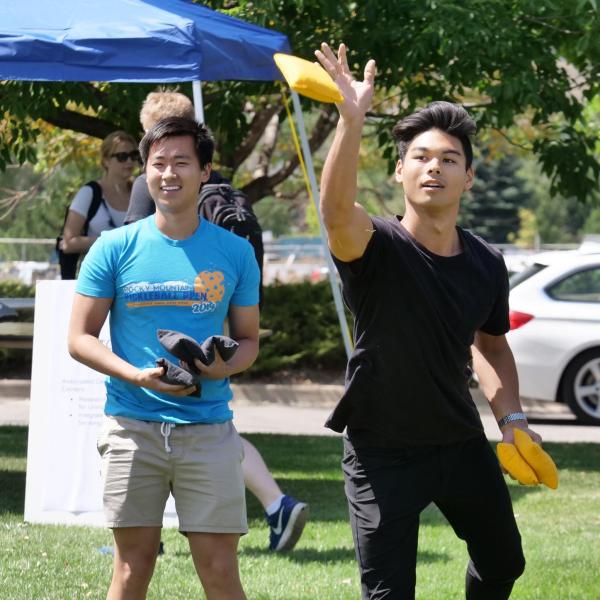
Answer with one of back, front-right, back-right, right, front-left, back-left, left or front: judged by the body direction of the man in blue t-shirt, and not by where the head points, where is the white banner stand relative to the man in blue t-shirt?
back

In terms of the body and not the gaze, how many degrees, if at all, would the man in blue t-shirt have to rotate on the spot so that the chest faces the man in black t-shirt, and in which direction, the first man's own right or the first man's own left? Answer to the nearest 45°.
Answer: approximately 90° to the first man's own left

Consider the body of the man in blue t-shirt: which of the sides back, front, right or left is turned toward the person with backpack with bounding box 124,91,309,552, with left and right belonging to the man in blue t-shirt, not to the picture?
back

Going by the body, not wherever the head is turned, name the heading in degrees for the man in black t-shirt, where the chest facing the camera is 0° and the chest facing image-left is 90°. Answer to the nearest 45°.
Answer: approximately 0°

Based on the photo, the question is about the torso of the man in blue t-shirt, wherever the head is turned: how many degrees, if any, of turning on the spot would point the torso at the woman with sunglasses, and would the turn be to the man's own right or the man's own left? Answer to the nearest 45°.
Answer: approximately 180°

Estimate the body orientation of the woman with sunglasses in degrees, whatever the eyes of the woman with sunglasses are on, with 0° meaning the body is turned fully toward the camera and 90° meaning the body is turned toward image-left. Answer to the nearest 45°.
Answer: approximately 315°

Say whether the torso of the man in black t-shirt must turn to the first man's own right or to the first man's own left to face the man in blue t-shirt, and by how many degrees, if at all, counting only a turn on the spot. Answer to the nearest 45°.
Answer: approximately 90° to the first man's own right
